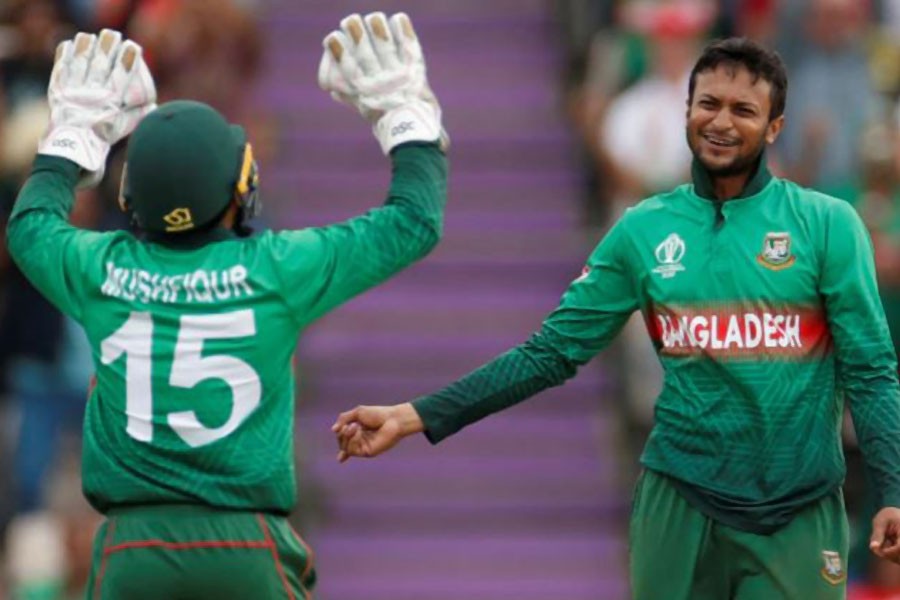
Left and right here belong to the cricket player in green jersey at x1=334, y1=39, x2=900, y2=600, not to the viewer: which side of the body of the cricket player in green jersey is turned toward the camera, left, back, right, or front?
front

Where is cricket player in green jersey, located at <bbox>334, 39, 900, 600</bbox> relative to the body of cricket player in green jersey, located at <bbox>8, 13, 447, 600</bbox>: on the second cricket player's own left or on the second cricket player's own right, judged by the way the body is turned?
on the second cricket player's own right

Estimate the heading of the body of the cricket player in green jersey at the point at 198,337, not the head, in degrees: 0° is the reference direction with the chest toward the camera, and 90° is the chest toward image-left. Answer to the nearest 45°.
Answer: approximately 180°

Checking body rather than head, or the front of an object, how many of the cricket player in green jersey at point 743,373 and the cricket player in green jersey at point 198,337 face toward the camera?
1

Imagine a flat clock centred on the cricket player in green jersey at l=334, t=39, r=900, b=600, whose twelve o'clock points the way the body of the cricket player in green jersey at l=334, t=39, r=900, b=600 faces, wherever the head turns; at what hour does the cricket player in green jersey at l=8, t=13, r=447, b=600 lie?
the cricket player in green jersey at l=8, t=13, r=447, b=600 is roughly at 3 o'clock from the cricket player in green jersey at l=334, t=39, r=900, b=600.

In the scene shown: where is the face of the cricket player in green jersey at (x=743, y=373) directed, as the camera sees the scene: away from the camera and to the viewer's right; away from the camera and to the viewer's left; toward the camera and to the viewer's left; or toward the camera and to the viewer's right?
toward the camera and to the viewer's left

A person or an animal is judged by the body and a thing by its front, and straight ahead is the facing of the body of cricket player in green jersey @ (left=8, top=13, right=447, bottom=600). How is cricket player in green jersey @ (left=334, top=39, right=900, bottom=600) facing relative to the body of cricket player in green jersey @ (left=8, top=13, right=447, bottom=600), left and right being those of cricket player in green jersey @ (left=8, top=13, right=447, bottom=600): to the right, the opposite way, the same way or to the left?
the opposite way

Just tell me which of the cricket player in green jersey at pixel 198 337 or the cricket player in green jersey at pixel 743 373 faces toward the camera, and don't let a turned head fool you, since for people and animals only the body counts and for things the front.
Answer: the cricket player in green jersey at pixel 743 373
